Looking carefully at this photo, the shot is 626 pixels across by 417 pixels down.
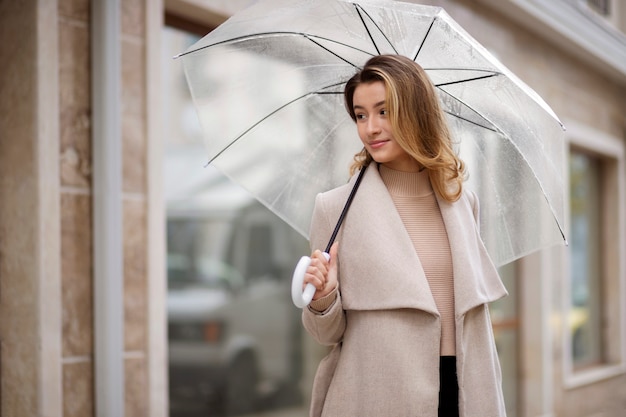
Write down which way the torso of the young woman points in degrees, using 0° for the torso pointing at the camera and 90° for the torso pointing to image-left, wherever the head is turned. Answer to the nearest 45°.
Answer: approximately 315°

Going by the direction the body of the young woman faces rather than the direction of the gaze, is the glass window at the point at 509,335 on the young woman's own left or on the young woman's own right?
on the young woman's own left

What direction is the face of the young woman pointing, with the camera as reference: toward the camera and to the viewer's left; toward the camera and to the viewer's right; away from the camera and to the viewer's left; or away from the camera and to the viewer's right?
toward the camera and to the viewer's left
